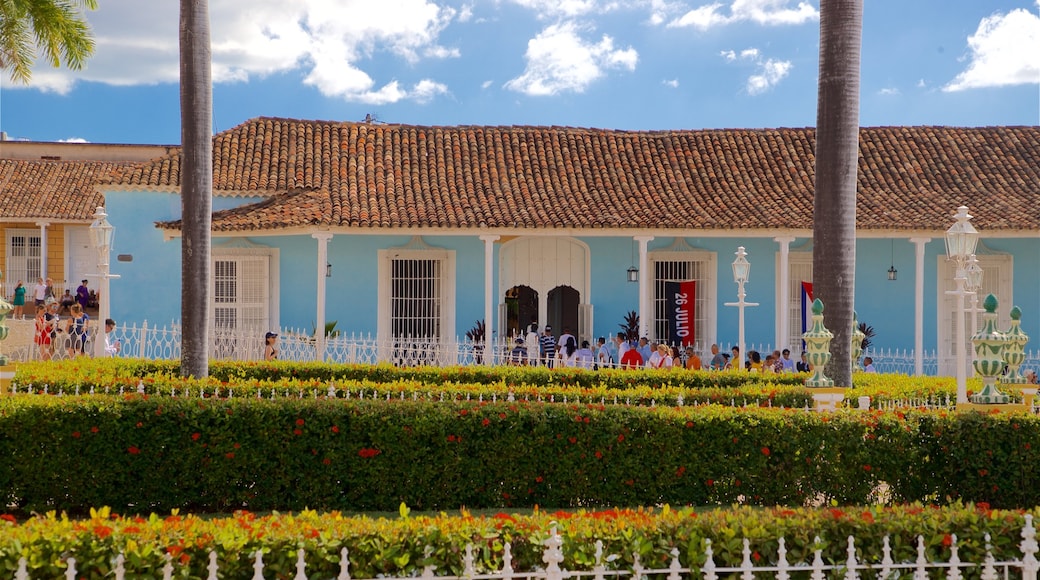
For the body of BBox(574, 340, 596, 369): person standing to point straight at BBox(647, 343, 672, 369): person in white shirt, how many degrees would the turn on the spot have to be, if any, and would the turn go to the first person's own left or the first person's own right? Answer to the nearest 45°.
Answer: approximately 135° to the first person's own right

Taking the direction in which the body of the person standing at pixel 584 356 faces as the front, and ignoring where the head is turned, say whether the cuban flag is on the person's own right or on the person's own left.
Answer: on the person's own right

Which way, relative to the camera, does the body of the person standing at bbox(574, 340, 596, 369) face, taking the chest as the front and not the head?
away from the camera

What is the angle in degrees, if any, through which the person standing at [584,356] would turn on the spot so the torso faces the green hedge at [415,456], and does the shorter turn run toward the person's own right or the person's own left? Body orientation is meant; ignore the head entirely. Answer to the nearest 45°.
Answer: approximately 180°

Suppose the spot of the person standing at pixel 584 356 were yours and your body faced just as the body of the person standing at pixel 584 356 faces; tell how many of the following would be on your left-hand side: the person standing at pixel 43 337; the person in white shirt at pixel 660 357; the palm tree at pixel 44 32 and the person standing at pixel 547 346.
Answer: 3

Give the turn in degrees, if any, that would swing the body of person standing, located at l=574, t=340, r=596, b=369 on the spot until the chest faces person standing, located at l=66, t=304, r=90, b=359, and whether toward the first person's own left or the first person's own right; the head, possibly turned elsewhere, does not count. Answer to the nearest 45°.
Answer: approximately 90° to the first person's own left

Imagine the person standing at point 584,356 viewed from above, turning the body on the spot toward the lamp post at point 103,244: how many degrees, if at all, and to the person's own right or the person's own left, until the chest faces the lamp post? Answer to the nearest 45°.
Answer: approximately 135° to the person's own left

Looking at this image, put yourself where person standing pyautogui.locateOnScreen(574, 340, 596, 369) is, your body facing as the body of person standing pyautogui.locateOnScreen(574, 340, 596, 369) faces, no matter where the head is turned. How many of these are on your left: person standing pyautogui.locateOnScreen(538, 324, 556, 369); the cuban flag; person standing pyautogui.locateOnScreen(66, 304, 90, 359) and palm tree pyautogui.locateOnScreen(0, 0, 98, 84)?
3

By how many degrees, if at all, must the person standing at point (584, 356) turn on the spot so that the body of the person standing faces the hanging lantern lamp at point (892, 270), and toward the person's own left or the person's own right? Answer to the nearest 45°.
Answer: approximately 90° to the person's own right

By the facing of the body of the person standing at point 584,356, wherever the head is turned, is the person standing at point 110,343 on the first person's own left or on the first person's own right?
on the first person's own left

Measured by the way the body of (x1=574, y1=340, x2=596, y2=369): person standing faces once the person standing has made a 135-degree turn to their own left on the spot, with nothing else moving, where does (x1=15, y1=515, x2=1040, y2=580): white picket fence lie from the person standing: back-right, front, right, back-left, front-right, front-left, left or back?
front-left

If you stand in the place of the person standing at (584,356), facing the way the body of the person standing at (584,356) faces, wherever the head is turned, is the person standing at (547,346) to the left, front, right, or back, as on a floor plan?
left

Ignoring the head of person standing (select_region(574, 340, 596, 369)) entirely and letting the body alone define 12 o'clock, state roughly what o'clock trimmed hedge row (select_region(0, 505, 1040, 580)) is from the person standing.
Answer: The trimmed hedge row is roughly at 6 o'clock from the person standing.
